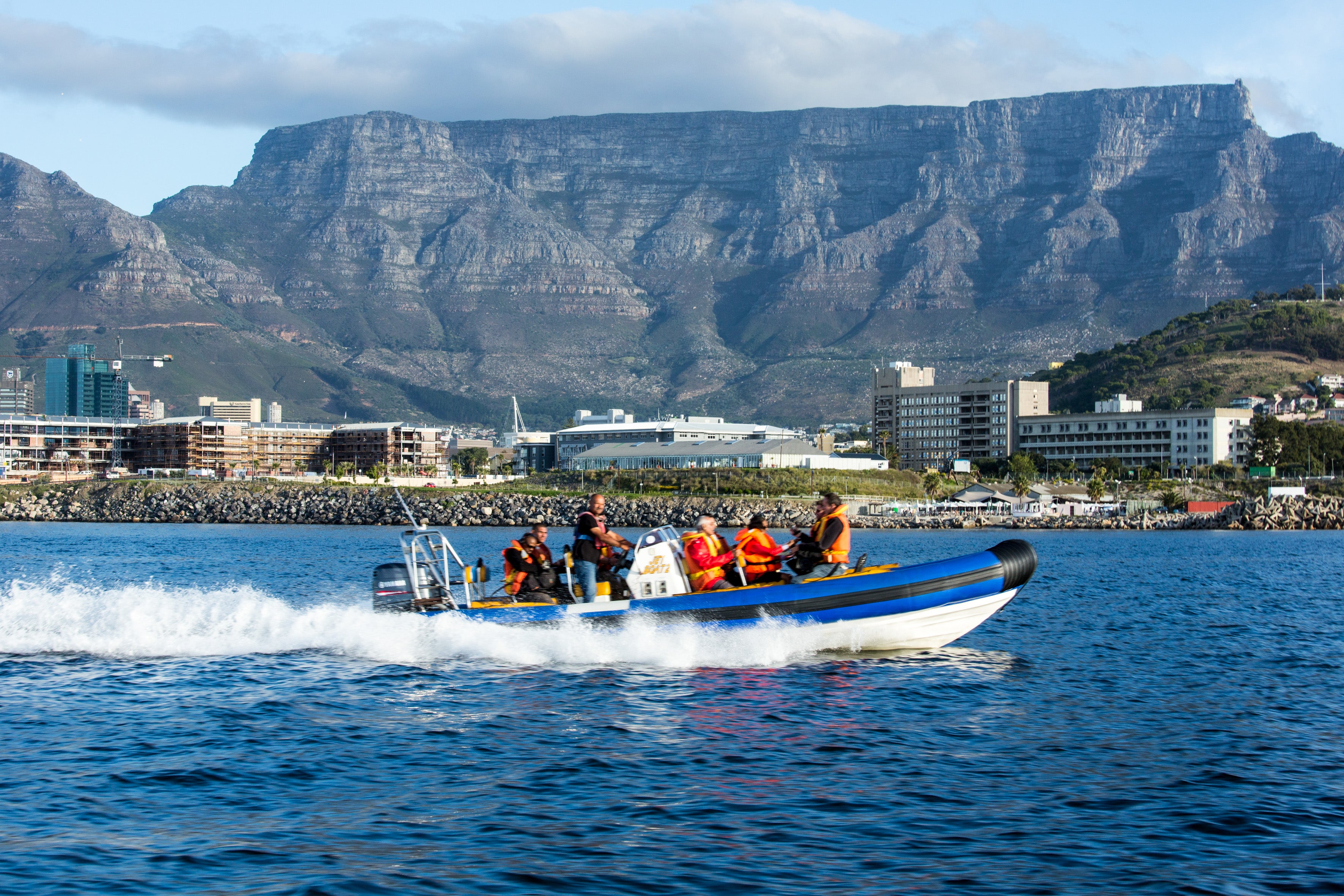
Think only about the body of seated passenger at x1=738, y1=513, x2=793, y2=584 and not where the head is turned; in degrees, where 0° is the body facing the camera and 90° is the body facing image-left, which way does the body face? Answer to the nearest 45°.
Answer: approximately 270°

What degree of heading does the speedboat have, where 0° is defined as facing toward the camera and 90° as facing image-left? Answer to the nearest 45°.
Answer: approximately 270°

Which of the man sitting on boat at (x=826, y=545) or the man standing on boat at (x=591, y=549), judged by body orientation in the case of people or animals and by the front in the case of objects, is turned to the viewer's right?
the man standing on boat at (x=591, y=549)

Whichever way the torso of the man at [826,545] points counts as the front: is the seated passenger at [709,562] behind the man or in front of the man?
in front

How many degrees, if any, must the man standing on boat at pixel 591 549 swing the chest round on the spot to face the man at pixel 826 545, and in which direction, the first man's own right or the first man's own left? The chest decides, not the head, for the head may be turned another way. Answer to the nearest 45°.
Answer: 0° — they already face them

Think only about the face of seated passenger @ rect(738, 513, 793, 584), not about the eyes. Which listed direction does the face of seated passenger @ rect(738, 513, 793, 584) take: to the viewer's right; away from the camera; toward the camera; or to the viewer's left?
to the viewer's right

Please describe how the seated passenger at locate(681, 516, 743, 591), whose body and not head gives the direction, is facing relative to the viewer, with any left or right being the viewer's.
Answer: facing to the right of the viewer

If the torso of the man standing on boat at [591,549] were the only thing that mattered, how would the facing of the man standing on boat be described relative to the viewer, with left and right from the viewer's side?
facing to the right of the viewer

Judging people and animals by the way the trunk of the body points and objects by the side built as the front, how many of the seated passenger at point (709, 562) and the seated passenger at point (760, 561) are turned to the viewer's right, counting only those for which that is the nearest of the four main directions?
2
